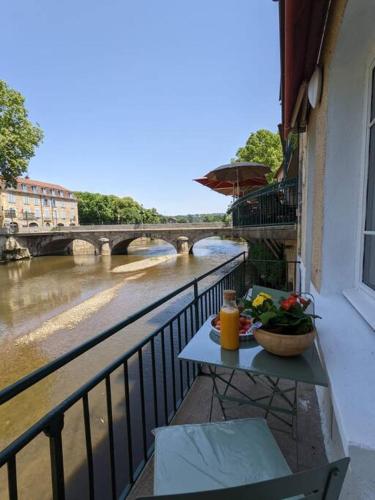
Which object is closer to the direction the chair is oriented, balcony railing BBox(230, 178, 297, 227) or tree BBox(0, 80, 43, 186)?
the balcony railing

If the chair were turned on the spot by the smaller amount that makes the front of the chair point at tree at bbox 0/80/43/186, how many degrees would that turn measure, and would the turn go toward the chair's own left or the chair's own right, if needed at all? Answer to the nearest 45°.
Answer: approximately 45° to the chair's own left

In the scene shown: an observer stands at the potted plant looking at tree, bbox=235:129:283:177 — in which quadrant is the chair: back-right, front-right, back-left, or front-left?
back-left

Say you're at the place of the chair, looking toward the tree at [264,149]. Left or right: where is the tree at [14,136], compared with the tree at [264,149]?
left

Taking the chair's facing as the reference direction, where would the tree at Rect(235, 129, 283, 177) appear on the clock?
The tree is roughly at 12 o'clock from the chair.

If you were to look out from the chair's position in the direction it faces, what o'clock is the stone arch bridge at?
The stone arch bridge is roughly at 11 o'clock from the chair.

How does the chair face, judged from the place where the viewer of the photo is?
facing away from the viewer

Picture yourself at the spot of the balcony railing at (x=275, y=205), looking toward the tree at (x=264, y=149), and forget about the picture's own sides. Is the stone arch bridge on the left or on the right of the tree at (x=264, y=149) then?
left
